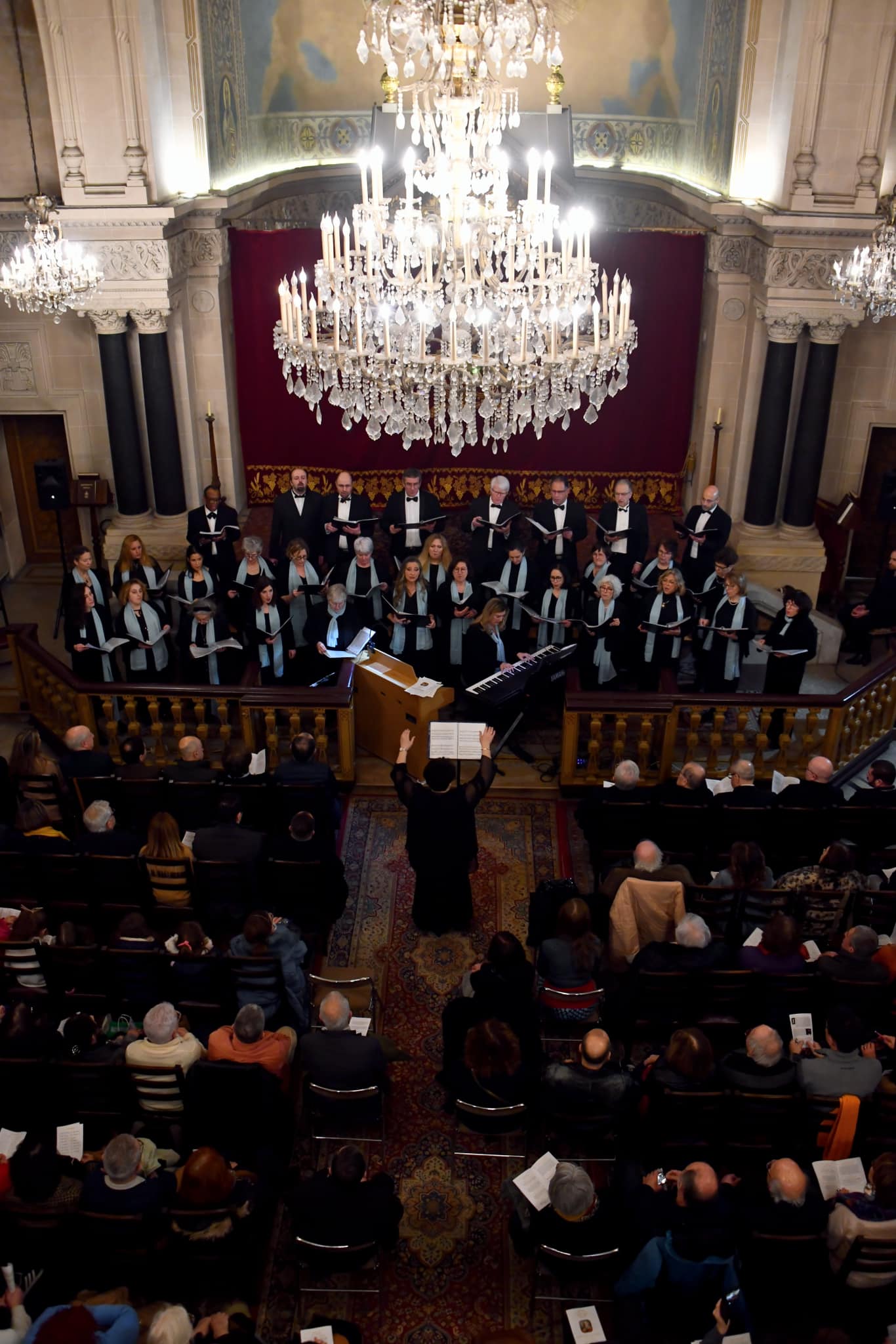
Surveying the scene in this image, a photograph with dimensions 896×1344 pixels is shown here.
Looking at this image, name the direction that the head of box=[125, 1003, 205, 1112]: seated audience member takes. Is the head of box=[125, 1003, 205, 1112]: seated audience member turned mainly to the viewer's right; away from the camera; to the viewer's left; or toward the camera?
away from the camera

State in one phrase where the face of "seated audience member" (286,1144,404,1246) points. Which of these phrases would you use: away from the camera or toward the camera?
away from the camera

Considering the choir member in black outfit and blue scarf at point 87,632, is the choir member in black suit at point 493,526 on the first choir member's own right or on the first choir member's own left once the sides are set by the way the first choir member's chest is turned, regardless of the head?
on the first choir member's own left

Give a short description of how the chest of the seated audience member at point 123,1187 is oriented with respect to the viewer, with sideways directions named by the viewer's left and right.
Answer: facing away from the viewer

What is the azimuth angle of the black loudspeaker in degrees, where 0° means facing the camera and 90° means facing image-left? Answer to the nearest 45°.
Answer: approximately 0°

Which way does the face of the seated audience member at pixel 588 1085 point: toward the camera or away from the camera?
away from the camera

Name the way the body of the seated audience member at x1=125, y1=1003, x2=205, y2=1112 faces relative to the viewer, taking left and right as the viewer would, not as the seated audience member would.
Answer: facing away from the viewer

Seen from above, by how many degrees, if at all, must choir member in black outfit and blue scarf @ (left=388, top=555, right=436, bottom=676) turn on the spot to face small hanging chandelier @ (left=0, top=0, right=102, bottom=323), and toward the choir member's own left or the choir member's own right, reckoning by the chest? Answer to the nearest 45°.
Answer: approximately 135° to the choir member's own right

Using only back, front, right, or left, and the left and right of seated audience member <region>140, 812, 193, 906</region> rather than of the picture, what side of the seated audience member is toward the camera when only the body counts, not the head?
back

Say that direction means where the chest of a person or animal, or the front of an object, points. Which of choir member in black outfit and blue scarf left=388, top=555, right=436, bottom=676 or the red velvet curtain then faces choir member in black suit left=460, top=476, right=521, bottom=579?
the red velvet curtain
